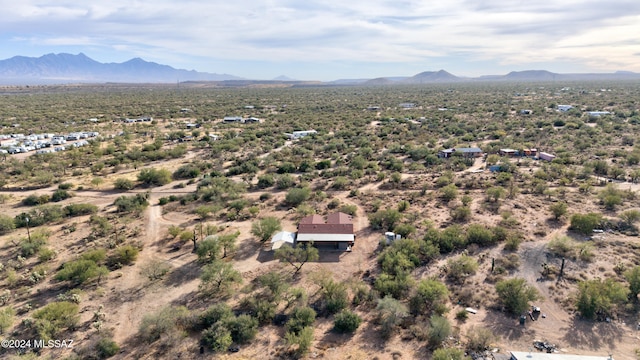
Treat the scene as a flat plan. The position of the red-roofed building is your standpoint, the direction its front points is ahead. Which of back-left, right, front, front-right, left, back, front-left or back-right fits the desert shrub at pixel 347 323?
front

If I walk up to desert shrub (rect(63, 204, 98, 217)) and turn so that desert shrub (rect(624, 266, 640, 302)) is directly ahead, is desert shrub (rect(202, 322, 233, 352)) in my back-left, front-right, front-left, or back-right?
front-right

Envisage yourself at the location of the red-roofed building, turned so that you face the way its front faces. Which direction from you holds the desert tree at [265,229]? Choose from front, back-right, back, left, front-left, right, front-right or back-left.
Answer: right

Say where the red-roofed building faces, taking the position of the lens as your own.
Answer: facing the viewer

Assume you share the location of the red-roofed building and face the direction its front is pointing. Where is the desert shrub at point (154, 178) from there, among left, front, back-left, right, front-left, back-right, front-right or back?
back-right

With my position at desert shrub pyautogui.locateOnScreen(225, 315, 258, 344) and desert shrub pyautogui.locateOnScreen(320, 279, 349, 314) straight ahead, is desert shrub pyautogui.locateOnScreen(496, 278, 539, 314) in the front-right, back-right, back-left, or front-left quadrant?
front-right

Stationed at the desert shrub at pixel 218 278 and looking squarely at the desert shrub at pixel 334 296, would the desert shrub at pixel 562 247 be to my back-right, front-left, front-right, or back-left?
front-left

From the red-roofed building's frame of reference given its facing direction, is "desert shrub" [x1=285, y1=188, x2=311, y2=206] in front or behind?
behind

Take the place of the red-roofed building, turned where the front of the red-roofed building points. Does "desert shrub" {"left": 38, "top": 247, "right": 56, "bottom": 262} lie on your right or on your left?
on your right

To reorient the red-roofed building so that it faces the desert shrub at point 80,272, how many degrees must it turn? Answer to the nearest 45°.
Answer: approximately 90° to its right

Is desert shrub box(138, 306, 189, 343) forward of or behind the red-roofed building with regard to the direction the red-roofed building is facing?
forward

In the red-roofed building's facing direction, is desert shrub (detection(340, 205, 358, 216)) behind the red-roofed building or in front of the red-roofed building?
behind

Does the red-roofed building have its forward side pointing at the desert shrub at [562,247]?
no

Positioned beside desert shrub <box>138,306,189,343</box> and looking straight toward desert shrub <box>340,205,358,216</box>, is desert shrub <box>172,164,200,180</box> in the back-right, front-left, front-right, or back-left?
front-left

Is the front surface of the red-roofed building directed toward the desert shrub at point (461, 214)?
no

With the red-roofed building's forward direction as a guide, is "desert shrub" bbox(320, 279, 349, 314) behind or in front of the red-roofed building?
in front

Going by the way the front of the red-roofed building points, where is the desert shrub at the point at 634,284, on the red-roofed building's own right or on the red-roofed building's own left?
on the red-roofed building's own left

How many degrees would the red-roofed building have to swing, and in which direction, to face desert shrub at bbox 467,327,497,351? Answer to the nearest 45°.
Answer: approximately 45° to its left

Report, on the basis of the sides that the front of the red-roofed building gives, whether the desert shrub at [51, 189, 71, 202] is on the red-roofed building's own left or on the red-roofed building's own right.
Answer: on the red-roofed building's own right

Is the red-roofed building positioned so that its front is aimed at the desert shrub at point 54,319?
no
